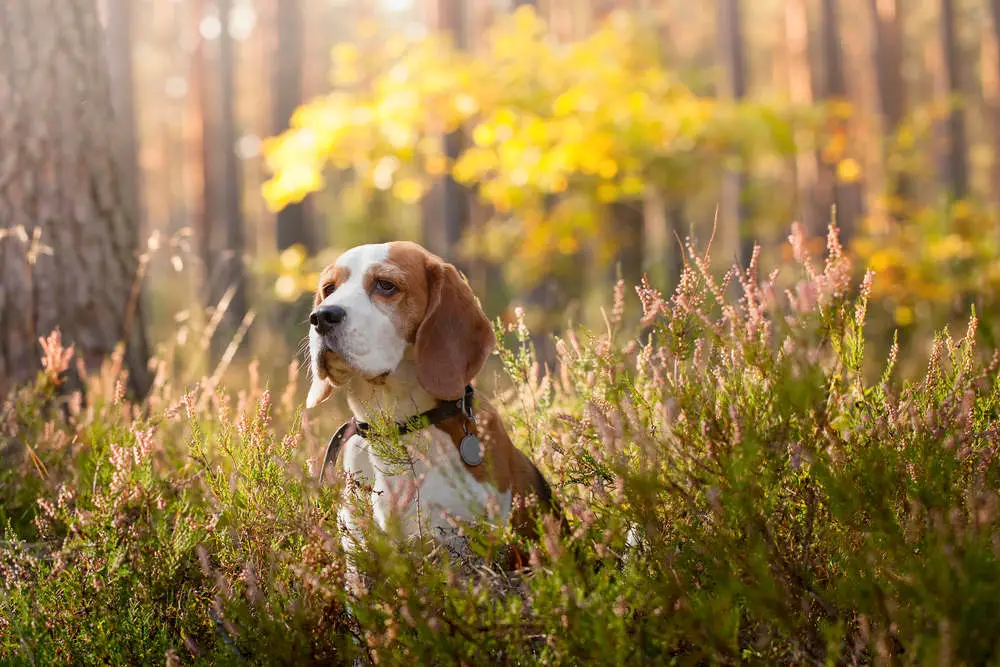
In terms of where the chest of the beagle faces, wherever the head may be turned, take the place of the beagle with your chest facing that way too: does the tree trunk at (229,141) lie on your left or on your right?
on your right

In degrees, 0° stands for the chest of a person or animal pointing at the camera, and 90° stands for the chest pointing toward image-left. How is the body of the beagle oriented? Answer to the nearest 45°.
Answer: approximately 45°

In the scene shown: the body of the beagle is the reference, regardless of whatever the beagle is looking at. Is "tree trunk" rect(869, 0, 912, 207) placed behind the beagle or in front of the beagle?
behind

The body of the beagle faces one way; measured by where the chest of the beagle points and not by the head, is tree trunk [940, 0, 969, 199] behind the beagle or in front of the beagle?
behind

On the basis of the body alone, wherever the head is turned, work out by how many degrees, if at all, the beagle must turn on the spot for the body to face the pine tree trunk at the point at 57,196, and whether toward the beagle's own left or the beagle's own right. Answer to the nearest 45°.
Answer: approximately 90° to the beagle's own right

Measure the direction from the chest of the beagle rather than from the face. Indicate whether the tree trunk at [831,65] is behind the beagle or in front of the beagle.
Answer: behind
